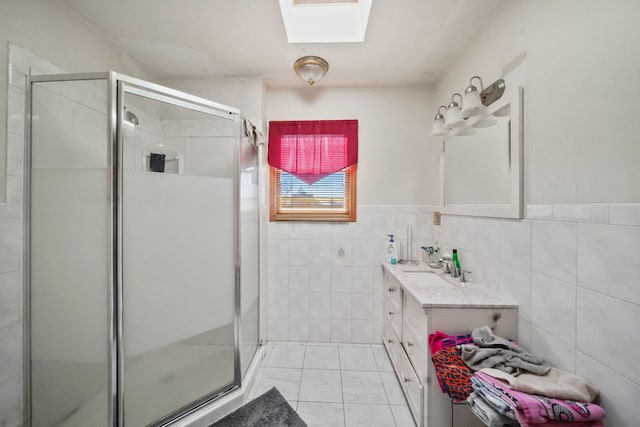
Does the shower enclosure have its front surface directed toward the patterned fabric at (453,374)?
yes

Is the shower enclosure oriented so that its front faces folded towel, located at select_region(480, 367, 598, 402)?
yes

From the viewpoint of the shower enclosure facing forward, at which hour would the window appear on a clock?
The window is roughly at 10 o'clock from the shower enclosure.

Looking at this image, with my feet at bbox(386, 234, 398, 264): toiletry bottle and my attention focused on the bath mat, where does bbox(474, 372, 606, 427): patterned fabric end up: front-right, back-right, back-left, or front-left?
front-left

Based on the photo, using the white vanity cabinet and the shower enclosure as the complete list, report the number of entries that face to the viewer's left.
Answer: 1

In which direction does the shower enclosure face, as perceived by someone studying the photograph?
facing the viewer and to the right of the viewer

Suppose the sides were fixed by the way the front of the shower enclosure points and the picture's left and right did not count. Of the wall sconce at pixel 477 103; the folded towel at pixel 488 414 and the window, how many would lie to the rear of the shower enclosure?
0

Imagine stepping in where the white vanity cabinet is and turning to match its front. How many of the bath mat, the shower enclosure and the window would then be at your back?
0

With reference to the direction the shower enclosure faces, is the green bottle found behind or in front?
in front

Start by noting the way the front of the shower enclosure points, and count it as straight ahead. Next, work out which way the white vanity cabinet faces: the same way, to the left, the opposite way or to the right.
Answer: the opposite way

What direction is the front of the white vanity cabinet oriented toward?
to the viewer's left
